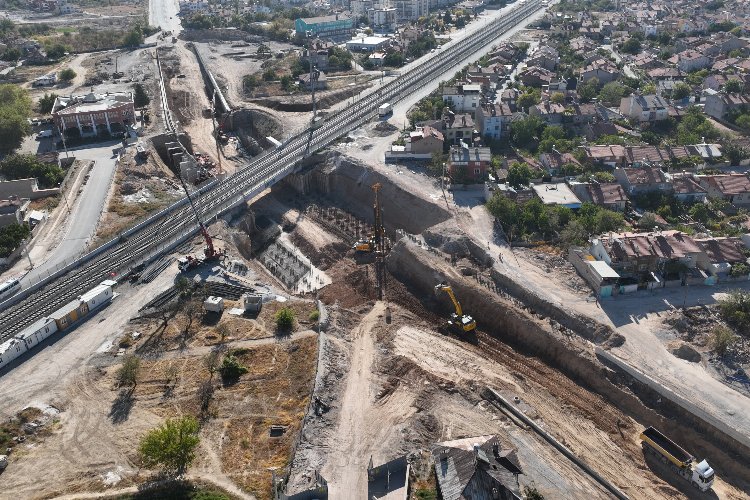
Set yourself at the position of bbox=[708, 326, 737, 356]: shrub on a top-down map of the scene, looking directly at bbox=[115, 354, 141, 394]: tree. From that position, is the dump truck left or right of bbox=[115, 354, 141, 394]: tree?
left

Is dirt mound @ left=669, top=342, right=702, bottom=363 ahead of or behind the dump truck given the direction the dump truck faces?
behind

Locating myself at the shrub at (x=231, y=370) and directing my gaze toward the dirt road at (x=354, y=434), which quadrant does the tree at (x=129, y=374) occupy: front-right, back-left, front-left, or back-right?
back-right

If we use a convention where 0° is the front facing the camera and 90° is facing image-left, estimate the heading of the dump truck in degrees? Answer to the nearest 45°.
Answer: approximately 315°

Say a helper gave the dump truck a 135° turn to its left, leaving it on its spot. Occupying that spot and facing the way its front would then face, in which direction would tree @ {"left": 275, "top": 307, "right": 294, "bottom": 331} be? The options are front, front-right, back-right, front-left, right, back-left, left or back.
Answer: left

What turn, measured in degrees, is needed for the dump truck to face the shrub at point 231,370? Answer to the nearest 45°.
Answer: approximately 135° to its right

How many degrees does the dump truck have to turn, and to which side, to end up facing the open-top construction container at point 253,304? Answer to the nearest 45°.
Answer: approximately 135° to its right

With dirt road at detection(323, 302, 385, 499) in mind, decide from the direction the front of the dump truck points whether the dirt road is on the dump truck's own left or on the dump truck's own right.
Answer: on the dump truck's own right

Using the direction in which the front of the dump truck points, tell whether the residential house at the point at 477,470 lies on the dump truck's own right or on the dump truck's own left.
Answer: on the dump truck's own right

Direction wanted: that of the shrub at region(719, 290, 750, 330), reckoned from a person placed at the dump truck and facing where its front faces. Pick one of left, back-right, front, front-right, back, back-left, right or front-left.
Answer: back-left

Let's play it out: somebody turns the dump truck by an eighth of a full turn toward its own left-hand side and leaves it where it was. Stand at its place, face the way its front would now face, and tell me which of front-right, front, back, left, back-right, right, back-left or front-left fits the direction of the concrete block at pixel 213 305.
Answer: back

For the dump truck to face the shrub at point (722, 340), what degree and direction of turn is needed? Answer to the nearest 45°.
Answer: approximately 135° to its left
